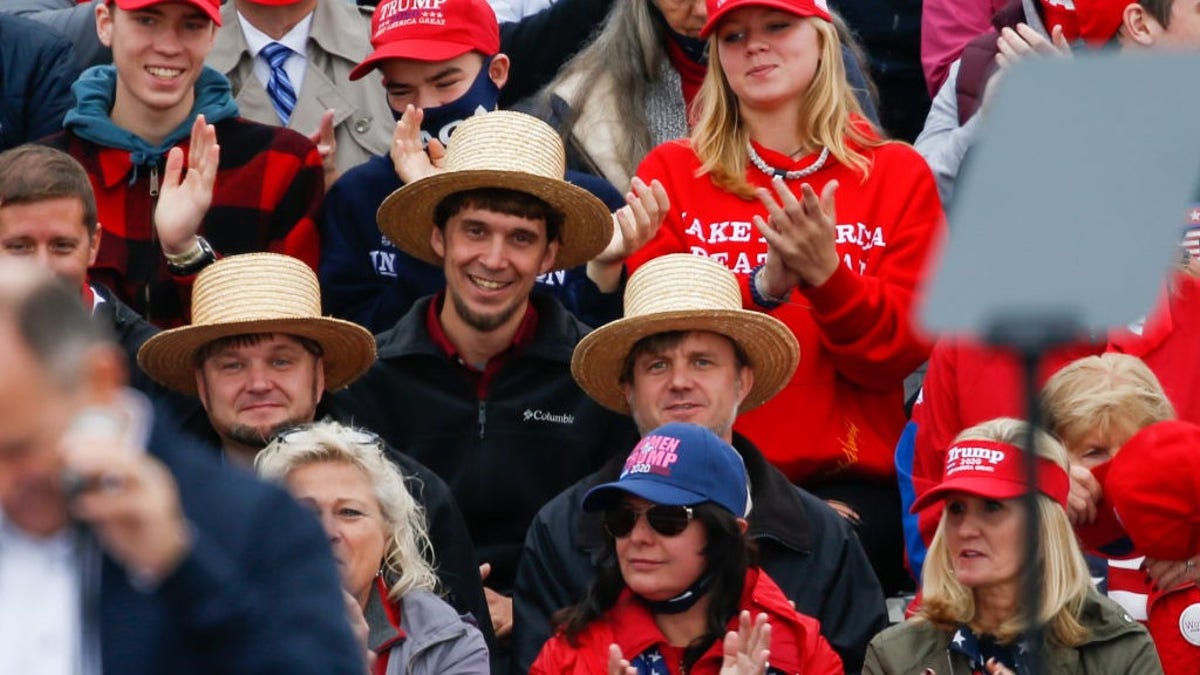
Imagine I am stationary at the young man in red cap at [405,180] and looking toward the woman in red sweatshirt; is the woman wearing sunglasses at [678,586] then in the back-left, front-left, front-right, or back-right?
front-right

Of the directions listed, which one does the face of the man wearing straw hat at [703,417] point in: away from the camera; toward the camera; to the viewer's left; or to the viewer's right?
toward the camera

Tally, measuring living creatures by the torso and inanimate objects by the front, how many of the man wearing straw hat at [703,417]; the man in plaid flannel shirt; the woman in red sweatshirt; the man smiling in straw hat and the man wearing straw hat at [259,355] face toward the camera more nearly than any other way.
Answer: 5

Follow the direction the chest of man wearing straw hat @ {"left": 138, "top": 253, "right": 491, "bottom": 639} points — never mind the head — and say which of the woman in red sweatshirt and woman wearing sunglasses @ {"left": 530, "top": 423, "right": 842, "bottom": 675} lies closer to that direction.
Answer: the woman wearing sunglasses

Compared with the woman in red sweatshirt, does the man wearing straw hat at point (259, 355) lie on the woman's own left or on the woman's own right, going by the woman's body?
on the woman's own right

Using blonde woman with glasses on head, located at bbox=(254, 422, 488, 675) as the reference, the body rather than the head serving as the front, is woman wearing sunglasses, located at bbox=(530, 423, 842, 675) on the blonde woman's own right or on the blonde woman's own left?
on the blonde woman's own left

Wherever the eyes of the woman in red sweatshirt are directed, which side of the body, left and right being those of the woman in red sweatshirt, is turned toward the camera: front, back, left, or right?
front

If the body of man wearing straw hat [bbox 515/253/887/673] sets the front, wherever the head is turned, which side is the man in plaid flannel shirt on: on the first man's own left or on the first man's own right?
on the first man's own right

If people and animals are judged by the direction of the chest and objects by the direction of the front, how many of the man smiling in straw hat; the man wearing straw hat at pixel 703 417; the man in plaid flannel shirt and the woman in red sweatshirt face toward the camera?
4

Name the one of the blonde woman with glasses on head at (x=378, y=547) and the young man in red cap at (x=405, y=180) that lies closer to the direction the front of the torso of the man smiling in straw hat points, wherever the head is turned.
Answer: the blonde woman with glasses on head

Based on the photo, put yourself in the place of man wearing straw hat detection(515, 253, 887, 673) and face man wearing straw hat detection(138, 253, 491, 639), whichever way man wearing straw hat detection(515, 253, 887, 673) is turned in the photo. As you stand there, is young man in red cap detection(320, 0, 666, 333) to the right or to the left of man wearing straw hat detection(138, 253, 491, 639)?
right

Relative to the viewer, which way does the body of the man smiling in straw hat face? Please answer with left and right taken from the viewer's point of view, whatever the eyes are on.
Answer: facing the viewer

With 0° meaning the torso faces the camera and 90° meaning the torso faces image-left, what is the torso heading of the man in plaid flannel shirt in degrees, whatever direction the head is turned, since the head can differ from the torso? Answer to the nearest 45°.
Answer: approximately 0°

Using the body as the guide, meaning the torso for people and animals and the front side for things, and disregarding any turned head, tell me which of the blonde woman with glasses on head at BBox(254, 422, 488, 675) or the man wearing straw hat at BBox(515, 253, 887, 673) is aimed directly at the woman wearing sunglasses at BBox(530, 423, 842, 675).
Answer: the man wearing straw hat

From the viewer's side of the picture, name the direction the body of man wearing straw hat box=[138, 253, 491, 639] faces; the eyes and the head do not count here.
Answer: toward the camera

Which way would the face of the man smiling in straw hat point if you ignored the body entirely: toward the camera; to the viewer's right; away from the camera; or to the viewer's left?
toward the camera
